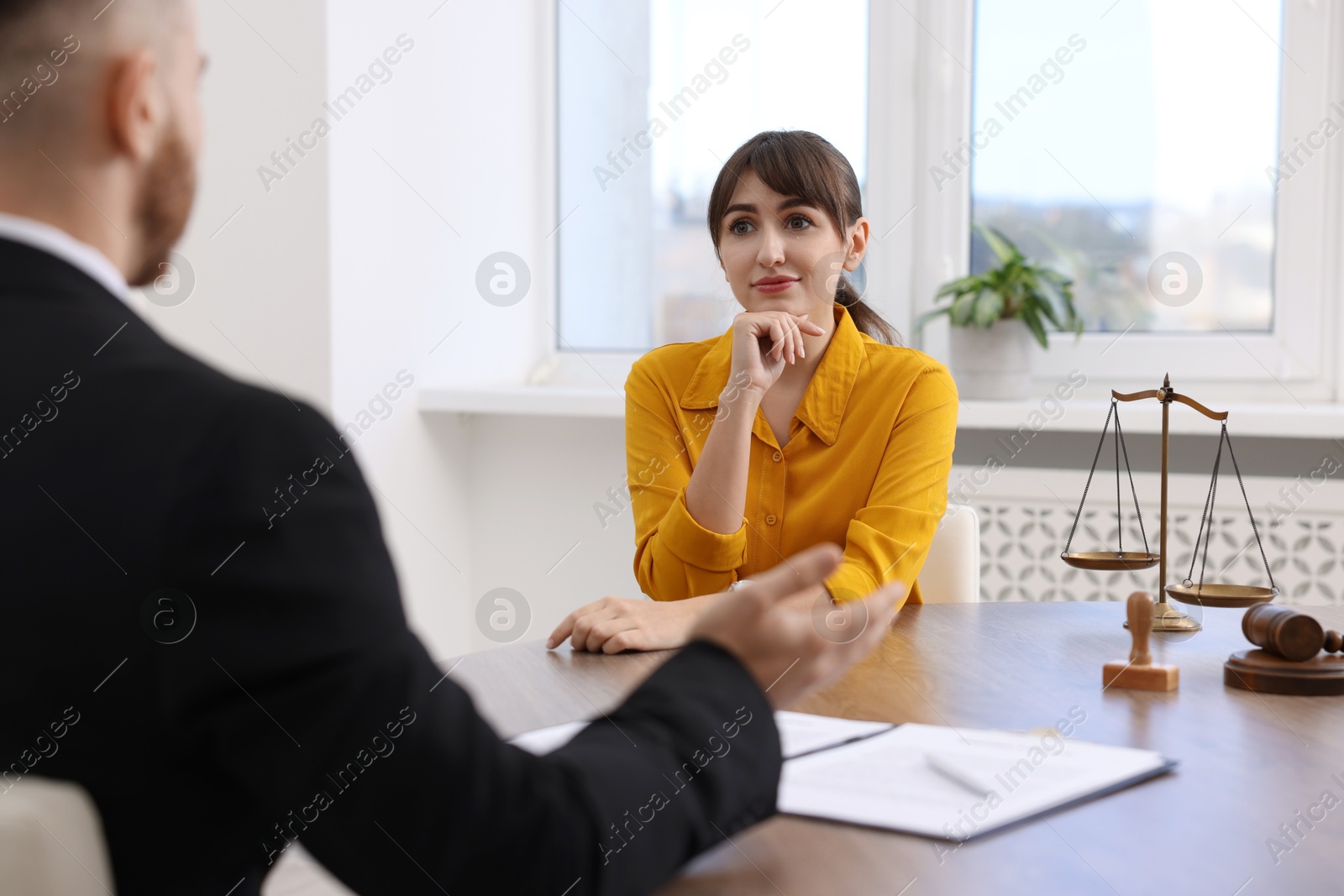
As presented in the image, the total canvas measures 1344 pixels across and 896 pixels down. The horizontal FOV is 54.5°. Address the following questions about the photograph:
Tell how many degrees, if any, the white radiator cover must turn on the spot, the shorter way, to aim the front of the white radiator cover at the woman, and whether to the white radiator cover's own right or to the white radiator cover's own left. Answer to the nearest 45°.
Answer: approximately 45° to the white radiator cover's own right

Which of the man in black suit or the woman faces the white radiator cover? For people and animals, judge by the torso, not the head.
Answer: the man in black suit

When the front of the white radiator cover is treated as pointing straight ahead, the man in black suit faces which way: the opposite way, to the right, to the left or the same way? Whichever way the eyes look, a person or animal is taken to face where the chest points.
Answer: the opposite way

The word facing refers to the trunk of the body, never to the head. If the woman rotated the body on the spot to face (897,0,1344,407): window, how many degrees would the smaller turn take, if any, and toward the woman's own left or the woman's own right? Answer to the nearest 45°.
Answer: approximately 135° to the woman's own left

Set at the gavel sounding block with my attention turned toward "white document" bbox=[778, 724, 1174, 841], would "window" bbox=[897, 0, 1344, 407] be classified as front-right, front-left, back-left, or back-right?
back-right

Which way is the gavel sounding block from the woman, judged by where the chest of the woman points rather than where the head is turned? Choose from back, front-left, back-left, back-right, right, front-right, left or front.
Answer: front-left

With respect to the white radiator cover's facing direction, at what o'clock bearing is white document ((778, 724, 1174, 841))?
The white document is roughly at 12 o'clock from the white radiator cover.

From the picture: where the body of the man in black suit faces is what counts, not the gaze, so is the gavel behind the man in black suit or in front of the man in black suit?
in front

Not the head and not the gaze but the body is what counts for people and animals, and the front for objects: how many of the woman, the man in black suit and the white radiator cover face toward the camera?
2

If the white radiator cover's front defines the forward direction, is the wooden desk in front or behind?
in front

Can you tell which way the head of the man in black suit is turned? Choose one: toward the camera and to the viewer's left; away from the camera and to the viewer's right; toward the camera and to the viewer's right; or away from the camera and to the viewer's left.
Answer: away from the camera and to the viewer's right

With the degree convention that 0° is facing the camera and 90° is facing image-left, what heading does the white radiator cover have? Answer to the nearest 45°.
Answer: approximately 0°

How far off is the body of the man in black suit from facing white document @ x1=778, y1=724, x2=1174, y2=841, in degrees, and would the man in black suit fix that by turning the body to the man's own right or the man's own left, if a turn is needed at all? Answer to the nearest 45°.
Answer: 0° — they already face it

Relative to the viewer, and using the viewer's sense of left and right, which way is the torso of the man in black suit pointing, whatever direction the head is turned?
facing away from the viewer and to the right of the viewer
